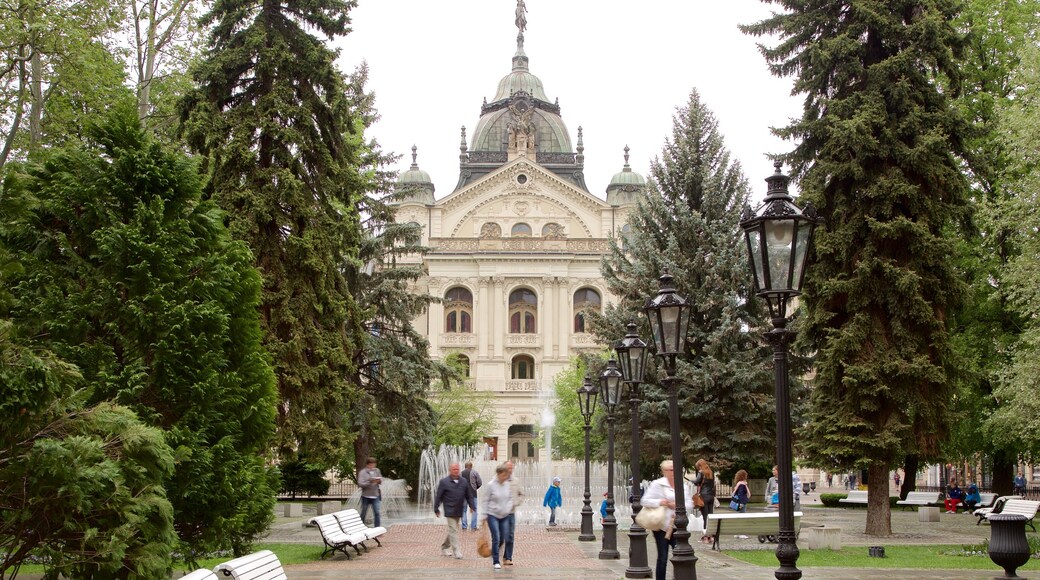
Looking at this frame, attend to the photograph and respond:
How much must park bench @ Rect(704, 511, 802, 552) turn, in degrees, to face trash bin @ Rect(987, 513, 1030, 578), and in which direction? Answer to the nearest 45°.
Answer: approximately 135° to its right

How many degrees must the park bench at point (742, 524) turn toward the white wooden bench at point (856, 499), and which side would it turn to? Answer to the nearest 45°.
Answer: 0° — it already faces it

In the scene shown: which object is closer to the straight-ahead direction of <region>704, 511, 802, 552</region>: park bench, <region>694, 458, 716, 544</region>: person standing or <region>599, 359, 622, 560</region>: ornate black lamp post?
the person standing

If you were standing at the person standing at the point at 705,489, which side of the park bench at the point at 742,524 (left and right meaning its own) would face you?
front

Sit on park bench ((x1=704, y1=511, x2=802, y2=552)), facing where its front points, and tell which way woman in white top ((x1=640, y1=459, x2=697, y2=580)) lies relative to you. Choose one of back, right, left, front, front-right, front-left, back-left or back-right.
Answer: back

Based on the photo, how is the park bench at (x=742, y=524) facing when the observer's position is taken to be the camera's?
facing away from the viewer

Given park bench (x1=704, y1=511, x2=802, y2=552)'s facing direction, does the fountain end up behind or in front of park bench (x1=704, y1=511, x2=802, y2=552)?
in front

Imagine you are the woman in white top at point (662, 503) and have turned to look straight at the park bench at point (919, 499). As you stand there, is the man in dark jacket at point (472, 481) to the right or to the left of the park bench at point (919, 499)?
left

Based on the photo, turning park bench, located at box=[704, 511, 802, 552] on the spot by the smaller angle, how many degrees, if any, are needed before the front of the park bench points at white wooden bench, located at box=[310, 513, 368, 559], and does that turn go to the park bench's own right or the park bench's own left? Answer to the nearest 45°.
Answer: approximately 135° to the park bench's own left

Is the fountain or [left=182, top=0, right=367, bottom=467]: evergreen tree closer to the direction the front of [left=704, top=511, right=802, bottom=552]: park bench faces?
the fountain

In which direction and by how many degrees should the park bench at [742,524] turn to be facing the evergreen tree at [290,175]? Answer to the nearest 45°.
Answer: approximately 90° to its left

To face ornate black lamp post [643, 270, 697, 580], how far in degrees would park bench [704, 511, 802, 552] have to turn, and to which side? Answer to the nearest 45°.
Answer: approximately 180°

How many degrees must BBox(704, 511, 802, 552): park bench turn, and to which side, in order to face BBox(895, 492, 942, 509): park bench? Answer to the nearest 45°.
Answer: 0° — it already faces it

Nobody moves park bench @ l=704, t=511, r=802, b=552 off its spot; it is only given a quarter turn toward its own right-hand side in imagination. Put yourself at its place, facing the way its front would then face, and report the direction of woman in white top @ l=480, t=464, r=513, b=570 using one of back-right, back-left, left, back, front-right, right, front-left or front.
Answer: back-right
